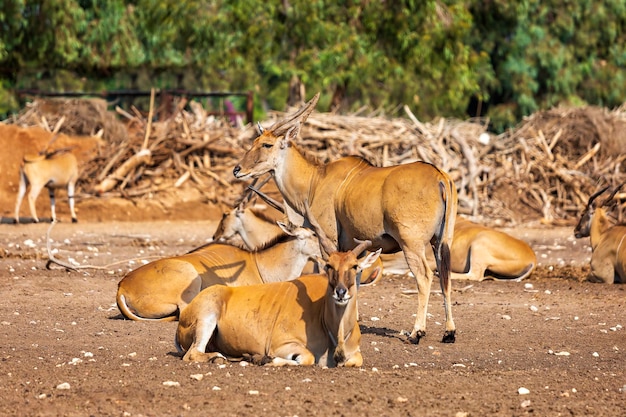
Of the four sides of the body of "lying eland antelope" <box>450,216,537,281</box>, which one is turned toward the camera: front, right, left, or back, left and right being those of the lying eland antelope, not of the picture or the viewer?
left

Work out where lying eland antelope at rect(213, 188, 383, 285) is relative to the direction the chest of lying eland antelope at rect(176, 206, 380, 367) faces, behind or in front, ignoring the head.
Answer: behind

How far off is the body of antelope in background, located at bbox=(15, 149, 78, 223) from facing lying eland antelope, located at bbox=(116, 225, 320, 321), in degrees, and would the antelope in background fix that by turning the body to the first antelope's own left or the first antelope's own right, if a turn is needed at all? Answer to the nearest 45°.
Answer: approximately 90° to the first antelope's own right

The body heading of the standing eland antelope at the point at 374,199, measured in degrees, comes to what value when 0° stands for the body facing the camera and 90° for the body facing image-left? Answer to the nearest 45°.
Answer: approximately 135°

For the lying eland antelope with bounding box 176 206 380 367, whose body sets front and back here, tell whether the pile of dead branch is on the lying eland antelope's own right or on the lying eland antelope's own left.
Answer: on the lying eland antelope's own left

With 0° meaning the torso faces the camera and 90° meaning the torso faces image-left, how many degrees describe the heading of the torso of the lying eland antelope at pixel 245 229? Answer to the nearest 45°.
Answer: approximately 90°

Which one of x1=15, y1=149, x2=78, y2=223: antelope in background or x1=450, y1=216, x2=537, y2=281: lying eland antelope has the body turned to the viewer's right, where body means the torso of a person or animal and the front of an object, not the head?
the antelope in background

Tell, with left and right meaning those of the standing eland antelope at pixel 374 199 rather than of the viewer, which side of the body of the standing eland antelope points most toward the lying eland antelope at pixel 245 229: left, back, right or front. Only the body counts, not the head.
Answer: front

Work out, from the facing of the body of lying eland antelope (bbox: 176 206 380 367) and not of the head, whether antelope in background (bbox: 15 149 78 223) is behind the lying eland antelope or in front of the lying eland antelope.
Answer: behind

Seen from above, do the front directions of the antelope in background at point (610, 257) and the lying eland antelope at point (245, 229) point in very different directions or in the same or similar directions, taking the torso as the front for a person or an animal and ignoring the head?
same or similar directions

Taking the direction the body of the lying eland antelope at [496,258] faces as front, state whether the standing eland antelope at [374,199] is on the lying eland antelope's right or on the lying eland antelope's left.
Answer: on the lying eland antelope's left

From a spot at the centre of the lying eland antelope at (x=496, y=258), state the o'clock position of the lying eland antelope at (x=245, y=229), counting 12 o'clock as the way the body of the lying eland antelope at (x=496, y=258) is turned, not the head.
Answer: the lying eland antelope at (x=245, y=229) is roughly at 11 o'clock from the lying eland antelope at (x=496, y=258).

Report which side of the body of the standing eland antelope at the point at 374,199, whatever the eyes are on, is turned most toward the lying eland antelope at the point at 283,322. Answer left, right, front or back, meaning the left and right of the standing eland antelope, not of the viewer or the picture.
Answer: left

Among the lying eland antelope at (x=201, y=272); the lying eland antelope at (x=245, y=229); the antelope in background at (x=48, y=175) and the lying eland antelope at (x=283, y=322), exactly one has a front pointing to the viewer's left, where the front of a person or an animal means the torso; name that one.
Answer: the lying eland antelope at (x=245, y=229)
